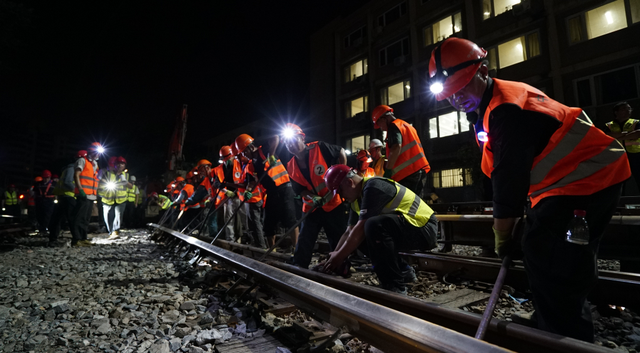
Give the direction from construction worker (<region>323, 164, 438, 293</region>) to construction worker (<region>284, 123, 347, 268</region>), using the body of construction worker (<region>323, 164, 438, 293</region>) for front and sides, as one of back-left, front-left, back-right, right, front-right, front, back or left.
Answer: front-right

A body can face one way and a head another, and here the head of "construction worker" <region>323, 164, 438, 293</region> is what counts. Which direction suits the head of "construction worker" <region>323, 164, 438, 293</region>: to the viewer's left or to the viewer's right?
to the viewer's left

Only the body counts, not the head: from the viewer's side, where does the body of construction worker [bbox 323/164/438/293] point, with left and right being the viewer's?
facing to the left of the viewer

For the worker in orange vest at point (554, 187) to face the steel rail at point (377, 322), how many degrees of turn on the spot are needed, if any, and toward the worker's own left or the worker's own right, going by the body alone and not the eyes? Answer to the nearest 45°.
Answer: approximately 45° to the worker's own left

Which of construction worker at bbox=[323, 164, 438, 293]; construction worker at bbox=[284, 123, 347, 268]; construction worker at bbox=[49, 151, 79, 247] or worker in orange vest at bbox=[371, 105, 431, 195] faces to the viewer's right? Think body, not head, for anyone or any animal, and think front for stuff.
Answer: construction worker at bbox=[49, 151, 79, 247]

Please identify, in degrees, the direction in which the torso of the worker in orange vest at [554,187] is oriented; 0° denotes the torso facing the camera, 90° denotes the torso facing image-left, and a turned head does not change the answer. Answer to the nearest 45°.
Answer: approximately 90°

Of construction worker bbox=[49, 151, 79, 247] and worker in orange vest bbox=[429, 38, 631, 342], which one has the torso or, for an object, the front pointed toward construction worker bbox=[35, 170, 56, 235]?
the worker in orange vest

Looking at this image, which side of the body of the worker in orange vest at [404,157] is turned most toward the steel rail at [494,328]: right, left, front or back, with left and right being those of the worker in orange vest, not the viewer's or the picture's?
left

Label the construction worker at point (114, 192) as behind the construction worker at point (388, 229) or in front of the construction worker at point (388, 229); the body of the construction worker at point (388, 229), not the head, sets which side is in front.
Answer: in front

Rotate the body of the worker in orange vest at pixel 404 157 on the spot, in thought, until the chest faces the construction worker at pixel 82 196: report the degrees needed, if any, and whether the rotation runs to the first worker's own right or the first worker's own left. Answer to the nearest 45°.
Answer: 0° — they already face them

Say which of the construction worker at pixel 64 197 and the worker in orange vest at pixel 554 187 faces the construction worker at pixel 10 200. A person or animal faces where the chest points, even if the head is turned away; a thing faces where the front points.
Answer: the worker in orange vest

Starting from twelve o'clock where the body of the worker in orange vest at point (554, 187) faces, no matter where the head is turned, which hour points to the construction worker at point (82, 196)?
The construction worker is roughly at 12 o'clock from the worker in orange vest.

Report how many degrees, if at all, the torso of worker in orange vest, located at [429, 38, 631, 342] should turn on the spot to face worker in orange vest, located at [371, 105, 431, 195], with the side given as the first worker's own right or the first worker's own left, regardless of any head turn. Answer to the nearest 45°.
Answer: approximately 45° to the first worker's own right

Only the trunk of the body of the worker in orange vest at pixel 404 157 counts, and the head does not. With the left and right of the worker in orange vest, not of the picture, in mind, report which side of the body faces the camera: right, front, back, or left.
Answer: left

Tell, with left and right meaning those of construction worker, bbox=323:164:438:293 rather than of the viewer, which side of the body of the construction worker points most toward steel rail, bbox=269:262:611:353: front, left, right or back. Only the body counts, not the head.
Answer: left
